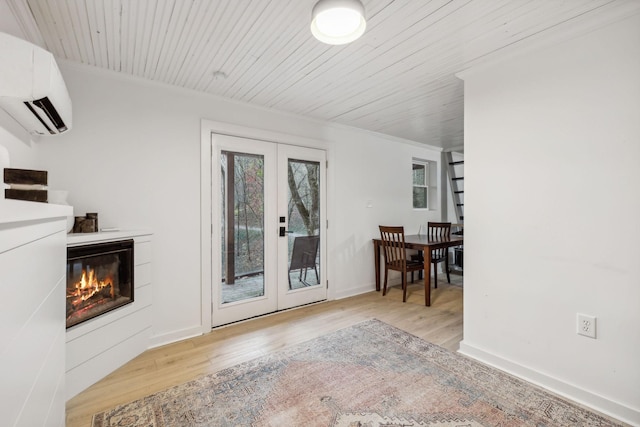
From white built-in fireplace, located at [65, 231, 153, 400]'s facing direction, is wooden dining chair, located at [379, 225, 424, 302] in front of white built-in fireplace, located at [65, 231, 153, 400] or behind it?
in front

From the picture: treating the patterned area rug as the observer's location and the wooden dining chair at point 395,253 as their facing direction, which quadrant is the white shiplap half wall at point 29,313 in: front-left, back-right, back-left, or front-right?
back-left

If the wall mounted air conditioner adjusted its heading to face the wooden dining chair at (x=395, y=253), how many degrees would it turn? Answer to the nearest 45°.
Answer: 0° — it already faces it

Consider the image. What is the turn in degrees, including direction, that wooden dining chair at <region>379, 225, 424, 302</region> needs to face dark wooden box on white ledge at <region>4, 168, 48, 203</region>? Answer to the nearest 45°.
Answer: approximately 180°

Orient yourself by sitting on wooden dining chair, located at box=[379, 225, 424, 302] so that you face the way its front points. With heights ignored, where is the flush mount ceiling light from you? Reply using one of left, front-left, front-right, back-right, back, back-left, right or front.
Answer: back-right

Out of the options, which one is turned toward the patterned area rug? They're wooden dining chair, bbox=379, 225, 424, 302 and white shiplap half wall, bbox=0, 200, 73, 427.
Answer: the white shiplap half wall

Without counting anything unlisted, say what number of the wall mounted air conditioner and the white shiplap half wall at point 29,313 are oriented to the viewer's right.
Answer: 2

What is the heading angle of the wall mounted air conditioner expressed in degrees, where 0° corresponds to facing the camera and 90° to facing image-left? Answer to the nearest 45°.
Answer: approximately 270°

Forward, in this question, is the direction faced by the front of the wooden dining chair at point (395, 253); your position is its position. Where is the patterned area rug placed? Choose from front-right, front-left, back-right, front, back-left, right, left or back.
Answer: back-right
